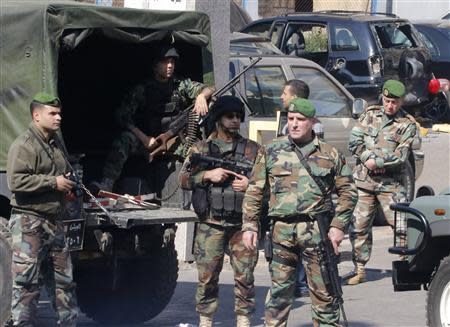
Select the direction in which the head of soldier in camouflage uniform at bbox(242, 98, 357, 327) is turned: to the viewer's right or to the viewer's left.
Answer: to the viewer's left

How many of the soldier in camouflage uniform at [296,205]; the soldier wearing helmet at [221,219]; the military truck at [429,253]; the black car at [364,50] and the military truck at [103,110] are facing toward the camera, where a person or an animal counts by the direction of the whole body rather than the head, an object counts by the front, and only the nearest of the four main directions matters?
2

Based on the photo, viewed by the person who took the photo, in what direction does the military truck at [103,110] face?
facing away from the viewer and to the left of the viewer

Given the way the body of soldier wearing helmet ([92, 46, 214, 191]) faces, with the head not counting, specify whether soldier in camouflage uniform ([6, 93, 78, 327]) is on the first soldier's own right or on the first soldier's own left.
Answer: on the first soldier's own right

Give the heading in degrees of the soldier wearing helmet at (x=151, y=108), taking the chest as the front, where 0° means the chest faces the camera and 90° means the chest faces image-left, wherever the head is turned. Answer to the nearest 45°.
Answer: approximately 315°

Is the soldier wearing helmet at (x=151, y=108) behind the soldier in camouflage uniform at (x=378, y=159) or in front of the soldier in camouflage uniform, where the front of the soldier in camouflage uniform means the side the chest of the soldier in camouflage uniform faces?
in front

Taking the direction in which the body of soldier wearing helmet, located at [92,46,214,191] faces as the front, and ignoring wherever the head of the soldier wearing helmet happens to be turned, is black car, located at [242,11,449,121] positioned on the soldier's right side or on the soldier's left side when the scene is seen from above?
on the soldier's left side

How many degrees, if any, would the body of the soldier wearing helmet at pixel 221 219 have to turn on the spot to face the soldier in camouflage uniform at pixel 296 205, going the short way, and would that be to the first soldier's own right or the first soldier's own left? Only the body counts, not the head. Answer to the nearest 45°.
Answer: approximately 45° to the first soldier's own left

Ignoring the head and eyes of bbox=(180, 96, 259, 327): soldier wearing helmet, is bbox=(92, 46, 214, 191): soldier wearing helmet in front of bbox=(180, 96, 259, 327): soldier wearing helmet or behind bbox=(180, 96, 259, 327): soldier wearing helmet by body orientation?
behind

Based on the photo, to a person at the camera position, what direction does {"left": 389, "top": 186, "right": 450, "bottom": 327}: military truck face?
facing to the left of the viewer
